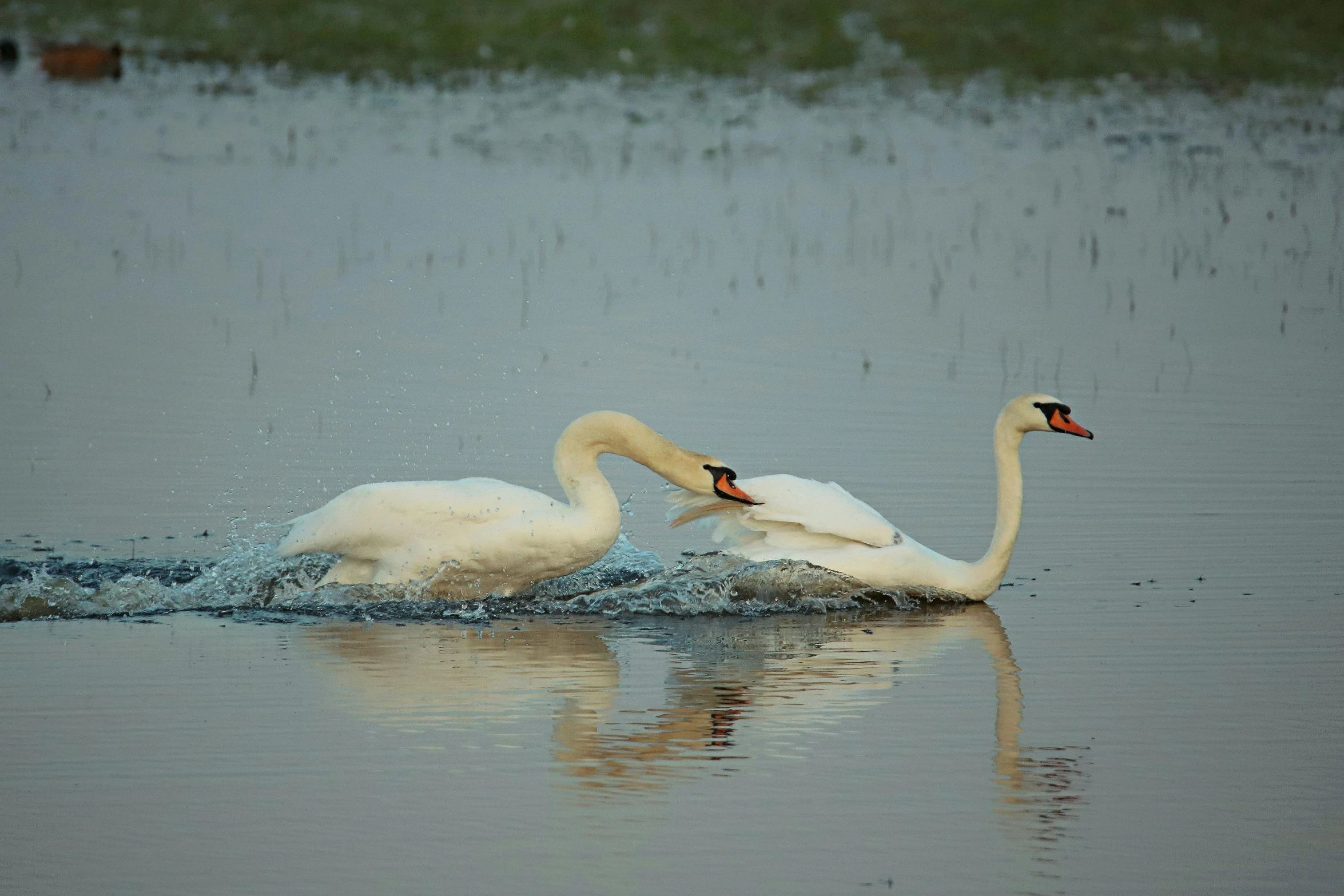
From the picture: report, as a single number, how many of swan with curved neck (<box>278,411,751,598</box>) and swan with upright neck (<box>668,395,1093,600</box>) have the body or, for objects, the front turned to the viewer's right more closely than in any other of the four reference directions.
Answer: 2

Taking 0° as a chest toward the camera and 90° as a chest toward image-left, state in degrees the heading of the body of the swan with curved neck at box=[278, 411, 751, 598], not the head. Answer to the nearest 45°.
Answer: approximately 270°

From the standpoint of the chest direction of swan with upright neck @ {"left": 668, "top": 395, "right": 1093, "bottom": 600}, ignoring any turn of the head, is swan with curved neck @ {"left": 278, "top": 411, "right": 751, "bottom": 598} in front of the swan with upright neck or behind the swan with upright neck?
behind

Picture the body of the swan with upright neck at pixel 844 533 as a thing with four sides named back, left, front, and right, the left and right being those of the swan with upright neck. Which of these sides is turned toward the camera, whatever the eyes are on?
right

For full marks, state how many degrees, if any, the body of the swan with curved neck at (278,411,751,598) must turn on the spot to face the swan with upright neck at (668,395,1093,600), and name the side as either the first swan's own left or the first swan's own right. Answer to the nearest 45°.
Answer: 0° — it already faces it
